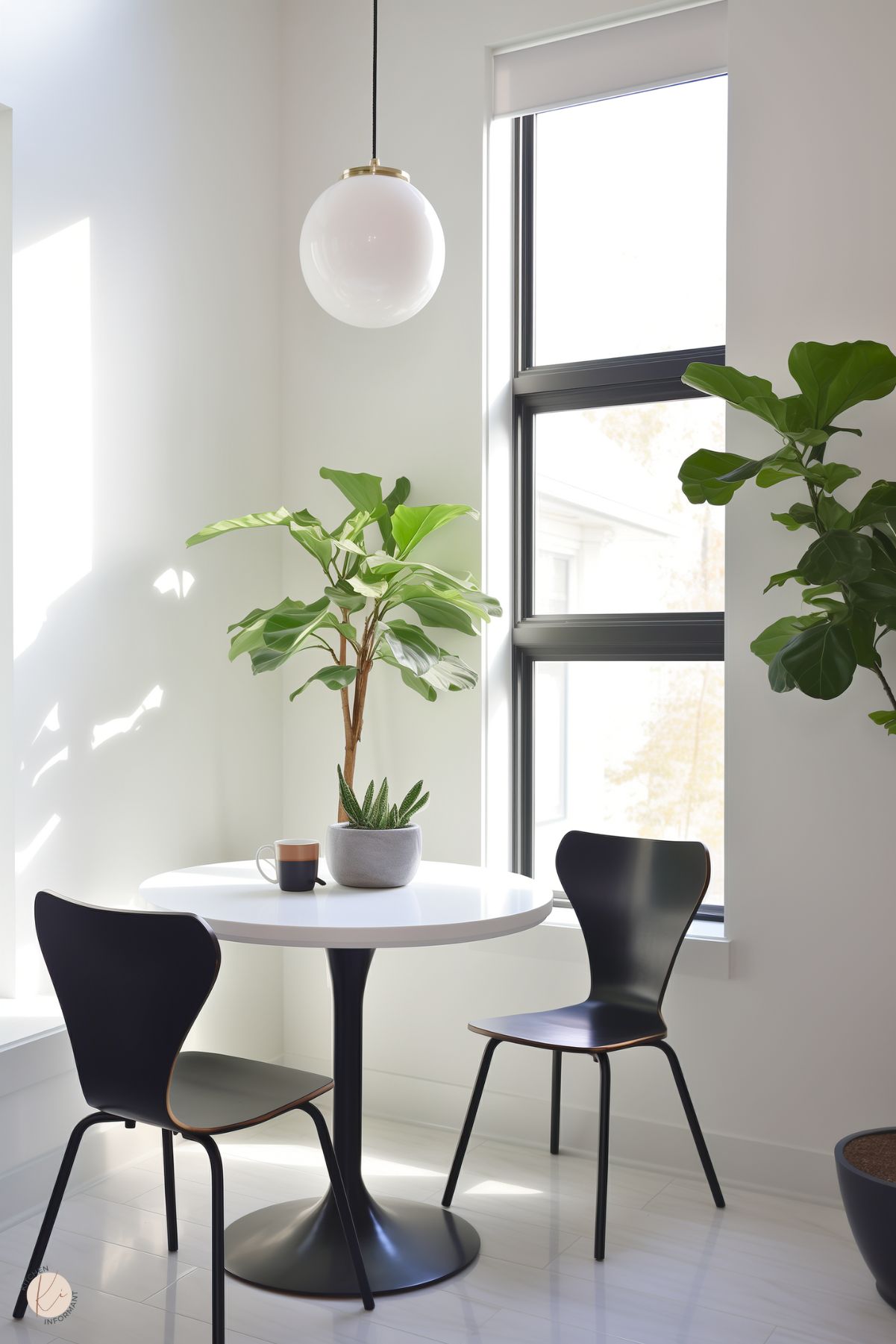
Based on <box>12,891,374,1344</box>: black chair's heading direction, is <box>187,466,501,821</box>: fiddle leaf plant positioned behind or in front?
in front

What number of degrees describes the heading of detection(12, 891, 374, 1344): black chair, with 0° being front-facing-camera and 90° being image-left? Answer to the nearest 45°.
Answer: approximately 225°

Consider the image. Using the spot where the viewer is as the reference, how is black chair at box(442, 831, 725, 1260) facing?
facing the viewer and to the left of the viewer

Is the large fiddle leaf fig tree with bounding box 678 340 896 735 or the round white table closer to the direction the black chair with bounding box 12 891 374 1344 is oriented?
the round white table

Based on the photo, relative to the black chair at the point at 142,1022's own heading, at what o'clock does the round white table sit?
The round white table is roughly at 12 o'clock from the black chair.

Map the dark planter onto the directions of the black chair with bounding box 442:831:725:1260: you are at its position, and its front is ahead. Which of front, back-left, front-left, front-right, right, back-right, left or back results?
left

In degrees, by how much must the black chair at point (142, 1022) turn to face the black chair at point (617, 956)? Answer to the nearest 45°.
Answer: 0° — it already faces it

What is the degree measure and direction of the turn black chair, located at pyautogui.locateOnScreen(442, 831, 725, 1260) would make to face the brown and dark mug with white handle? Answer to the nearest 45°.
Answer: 0° — it already faces it

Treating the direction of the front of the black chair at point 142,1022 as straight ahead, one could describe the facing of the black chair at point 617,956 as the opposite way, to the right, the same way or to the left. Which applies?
the opposite way

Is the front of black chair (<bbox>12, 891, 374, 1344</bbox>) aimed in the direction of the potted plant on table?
yes

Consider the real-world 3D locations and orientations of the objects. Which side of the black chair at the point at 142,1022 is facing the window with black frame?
front

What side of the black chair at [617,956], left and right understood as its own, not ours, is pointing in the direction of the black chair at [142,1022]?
front

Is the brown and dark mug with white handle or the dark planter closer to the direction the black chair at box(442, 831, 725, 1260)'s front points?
the brown and dark mug with white handle
